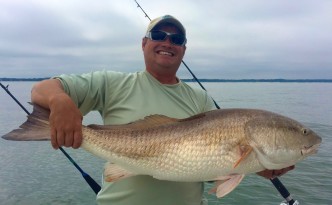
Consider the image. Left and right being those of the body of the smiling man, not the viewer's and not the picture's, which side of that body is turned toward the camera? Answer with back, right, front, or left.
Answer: front
